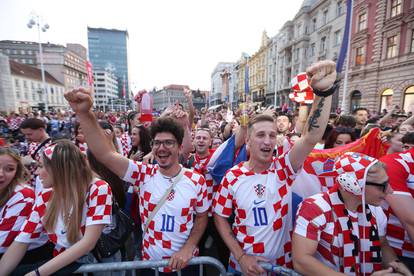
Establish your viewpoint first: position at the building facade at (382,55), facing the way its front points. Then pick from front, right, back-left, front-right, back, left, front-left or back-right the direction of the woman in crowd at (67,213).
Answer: front-left

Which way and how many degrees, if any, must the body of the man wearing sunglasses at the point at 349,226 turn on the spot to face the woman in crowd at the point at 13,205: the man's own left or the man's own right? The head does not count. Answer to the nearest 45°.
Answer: approximately 90° to the man's own right

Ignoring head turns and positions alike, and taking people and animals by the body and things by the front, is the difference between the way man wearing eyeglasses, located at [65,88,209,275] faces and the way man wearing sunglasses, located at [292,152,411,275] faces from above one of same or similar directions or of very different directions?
same or similar directions

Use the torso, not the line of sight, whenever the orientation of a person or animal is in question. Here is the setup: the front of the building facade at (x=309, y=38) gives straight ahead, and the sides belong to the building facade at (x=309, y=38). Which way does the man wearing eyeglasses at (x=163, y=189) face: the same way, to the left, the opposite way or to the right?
to the left

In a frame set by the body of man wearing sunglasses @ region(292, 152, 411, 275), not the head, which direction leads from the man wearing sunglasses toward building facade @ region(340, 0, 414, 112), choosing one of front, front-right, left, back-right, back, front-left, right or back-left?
back-left

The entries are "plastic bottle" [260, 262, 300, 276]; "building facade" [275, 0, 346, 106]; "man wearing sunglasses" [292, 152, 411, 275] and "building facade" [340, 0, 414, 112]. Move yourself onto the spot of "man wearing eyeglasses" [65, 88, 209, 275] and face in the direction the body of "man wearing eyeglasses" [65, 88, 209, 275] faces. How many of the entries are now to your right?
0

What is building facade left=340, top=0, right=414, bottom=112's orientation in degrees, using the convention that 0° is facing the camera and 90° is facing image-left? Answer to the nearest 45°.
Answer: approximately 45°

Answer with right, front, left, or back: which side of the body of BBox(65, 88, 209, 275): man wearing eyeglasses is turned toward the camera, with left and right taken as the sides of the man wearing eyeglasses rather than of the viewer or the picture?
front

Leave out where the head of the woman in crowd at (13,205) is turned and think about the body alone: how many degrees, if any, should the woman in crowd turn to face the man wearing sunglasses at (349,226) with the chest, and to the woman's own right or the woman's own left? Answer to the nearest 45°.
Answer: approximately 90° to the woman's own left

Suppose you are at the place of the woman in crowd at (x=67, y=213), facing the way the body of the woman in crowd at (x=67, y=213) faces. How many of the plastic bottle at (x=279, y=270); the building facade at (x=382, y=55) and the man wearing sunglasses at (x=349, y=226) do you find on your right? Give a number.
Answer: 0

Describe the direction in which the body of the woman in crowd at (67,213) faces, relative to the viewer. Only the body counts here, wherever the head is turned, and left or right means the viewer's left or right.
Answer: facing the viewer and to the left of the viewer

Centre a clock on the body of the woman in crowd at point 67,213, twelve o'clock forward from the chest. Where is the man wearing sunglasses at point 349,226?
The man wearing sunglasses is roughly at 9 o'clock from the woman in crowd.

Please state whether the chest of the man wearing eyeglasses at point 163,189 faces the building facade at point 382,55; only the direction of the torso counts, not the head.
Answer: no

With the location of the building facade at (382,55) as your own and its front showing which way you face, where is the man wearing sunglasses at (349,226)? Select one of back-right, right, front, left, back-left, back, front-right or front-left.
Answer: front-left
